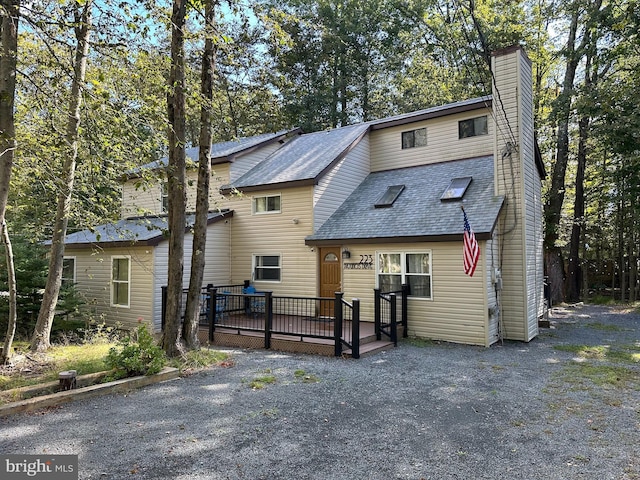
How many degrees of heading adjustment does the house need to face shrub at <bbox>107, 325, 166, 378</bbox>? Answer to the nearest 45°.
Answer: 0° — it already faces it

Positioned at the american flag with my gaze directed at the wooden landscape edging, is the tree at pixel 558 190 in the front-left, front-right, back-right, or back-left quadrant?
back-right

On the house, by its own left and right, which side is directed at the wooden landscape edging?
front

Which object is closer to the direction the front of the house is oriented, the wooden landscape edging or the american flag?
the wooden landscape edging

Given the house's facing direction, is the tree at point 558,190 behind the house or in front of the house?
behind
